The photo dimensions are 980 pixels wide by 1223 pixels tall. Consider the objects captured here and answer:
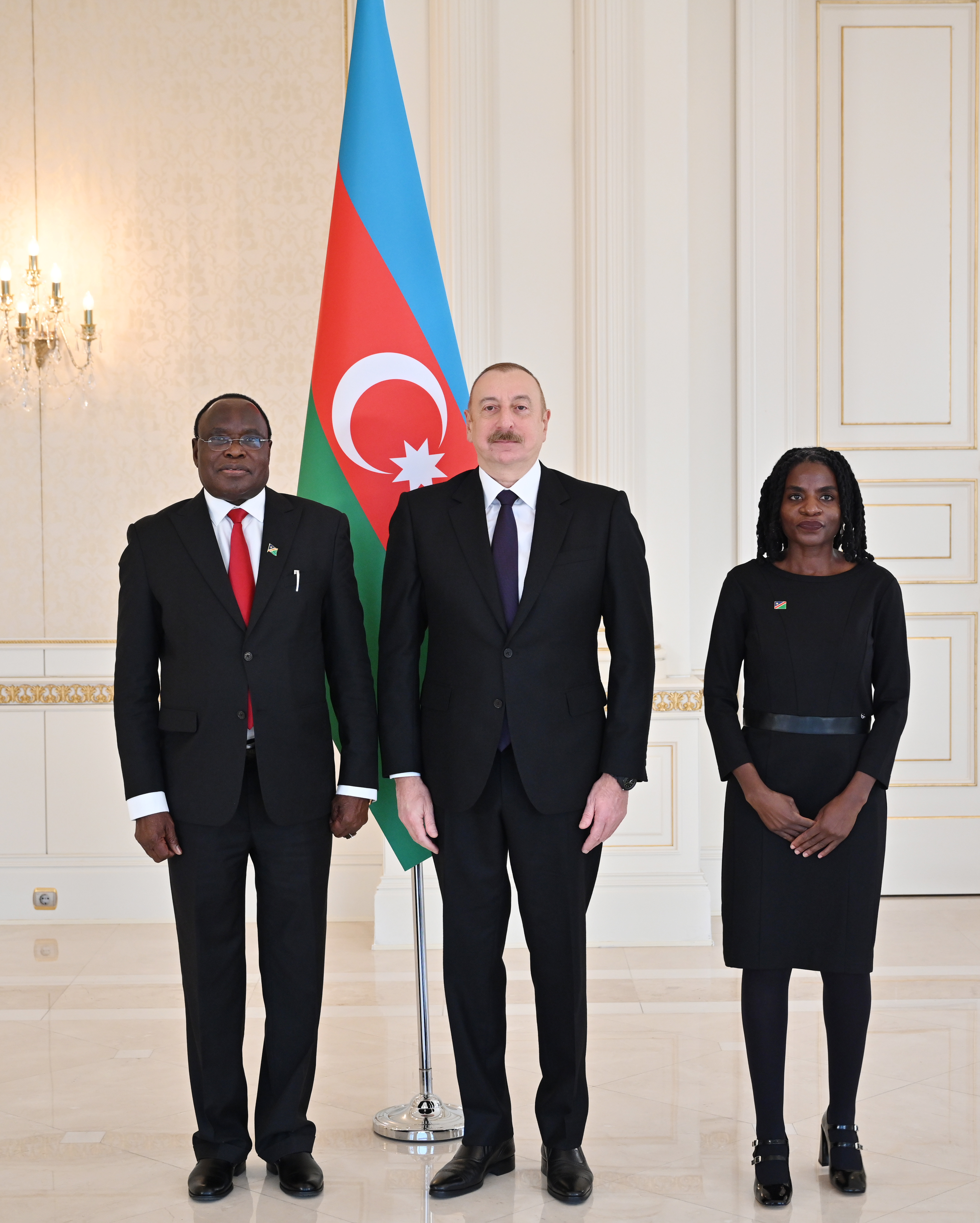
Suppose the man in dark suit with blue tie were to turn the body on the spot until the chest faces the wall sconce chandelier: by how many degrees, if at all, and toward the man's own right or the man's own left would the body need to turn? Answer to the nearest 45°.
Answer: approximately 135° to the man's own right

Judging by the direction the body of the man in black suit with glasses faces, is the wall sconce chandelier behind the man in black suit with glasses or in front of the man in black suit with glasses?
behind

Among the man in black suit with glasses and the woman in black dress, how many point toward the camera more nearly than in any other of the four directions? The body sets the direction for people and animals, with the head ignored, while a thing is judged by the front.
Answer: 2

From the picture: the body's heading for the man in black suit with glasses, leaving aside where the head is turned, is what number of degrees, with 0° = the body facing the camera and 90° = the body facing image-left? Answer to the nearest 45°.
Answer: approximately 0°

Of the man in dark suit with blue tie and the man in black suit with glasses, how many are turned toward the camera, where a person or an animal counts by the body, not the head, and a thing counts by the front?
2
